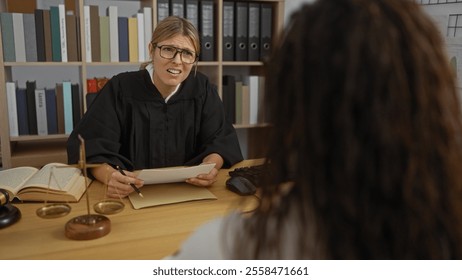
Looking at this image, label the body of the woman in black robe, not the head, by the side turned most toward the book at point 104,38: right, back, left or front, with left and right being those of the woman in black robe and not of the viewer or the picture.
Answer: back

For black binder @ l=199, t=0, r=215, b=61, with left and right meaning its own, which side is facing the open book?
front

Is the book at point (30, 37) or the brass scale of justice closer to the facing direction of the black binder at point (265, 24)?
the brass scale of justice

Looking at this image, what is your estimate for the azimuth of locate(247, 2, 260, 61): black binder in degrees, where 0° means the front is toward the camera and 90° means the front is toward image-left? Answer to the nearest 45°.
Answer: approximately 0°

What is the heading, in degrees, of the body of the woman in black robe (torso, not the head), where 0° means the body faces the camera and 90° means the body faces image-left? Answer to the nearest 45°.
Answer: approximately 0°

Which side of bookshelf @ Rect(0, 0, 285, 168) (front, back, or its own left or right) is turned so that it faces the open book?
front

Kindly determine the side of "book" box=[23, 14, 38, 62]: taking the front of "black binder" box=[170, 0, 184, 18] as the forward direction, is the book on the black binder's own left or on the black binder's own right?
on the black binder's own right

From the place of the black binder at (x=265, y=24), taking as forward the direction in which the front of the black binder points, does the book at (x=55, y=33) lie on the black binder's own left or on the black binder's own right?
on the black binder's own right

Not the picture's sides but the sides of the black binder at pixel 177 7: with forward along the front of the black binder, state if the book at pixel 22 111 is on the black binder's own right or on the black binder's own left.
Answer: on the black binder's own right
